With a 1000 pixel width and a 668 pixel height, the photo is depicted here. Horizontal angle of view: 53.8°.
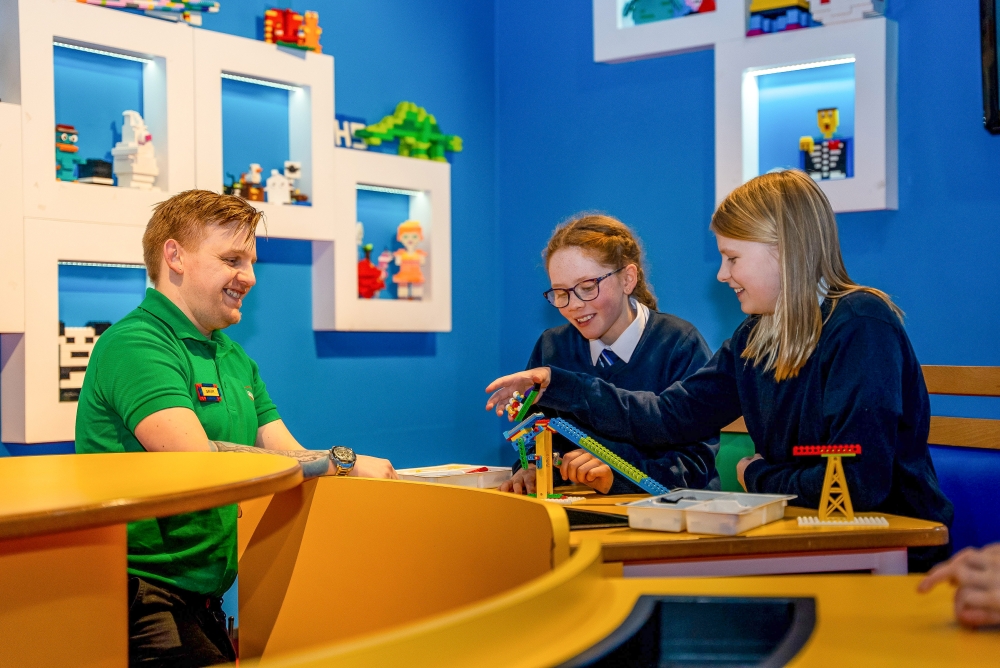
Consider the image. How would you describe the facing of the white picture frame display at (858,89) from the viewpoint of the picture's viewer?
facing the viewer and to the left of the viewer

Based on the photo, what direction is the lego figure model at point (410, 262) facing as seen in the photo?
toward the camera

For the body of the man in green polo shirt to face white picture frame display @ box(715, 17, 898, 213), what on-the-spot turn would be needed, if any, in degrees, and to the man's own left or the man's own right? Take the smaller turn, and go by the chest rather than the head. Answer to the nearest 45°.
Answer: approximately 45° to the man's own left

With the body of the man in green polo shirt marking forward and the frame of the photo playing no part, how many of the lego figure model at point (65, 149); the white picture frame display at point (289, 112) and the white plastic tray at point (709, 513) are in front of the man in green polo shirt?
1

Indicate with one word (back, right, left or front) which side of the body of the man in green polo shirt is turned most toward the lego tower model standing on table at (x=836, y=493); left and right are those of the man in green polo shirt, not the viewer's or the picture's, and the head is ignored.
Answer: front

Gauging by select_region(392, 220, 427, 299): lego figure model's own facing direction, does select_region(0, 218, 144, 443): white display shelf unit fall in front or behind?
in front

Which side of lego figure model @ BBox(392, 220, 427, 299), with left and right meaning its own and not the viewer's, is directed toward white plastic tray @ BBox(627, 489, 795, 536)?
front

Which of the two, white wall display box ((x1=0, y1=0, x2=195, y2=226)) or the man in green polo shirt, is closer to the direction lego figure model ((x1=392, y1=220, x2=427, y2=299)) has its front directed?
the man in green polo shirt

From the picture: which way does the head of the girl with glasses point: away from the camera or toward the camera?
toward the camera

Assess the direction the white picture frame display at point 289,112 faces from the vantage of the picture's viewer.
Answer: facing the viewer and to the right of the viewer

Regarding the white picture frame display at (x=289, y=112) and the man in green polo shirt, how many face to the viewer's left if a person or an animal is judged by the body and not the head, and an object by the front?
0

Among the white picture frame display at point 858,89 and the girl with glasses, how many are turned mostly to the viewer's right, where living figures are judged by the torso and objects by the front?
0

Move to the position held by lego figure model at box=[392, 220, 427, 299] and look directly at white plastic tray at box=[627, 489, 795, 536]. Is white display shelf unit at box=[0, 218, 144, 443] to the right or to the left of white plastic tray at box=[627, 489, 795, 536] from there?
right

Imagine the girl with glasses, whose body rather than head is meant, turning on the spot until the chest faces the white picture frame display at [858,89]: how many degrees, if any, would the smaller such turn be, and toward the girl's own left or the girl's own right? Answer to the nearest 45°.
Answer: approximately 180°

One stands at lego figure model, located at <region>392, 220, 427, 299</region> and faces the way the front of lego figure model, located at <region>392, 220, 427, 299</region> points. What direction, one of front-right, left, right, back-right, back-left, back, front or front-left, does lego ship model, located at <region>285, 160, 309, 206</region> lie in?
front-right

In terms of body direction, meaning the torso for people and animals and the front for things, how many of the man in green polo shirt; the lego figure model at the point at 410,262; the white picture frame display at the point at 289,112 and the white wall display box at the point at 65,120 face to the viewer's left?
0
